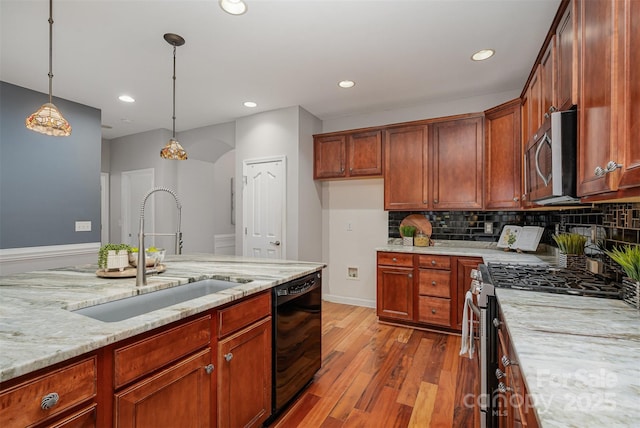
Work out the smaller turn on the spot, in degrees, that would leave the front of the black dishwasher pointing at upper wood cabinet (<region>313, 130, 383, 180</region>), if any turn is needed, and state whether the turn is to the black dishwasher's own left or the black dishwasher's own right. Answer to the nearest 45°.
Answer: approximately 135° to the black dishwasher's own left

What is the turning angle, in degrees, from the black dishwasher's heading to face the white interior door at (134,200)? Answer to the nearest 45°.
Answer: approximately 180°

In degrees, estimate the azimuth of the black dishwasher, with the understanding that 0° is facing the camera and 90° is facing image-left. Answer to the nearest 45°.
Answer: approximately 315°

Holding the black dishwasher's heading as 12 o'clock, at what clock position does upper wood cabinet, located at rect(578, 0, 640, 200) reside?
The upper wood cabinet is roughly at 12 o'clock from the black dishwasher.

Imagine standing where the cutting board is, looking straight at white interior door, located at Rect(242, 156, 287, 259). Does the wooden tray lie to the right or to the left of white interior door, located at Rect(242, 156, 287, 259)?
left

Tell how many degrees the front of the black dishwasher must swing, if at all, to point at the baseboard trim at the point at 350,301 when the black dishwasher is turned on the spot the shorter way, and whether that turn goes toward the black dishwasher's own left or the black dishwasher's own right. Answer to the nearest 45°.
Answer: approximately 135° to the black dishwasher's own left

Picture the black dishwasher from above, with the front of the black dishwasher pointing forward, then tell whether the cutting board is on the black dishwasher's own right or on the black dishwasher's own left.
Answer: on the black dishwasher's own left

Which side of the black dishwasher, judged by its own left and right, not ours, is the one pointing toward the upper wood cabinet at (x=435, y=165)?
left

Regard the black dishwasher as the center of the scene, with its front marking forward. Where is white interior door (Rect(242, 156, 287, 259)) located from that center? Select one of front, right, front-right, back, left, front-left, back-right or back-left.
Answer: back-left

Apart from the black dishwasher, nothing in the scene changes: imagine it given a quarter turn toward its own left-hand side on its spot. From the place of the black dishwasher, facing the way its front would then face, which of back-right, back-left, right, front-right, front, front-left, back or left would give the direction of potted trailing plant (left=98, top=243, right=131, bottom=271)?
back-left

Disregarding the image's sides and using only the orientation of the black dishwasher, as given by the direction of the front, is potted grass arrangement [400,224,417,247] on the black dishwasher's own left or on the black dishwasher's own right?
on the black dishwasher's own left
